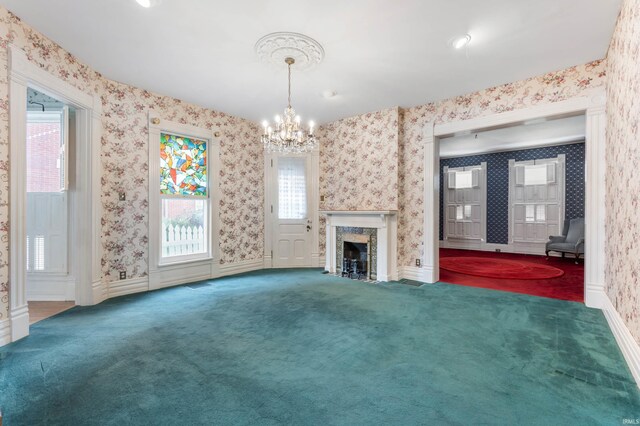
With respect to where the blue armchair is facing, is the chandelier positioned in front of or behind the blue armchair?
in front

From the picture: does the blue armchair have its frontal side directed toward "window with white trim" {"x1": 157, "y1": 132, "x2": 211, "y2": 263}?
yes

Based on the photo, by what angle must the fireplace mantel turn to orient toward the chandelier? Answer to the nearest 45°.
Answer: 0° — it already faces it

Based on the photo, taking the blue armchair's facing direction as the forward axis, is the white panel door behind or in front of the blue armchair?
in front

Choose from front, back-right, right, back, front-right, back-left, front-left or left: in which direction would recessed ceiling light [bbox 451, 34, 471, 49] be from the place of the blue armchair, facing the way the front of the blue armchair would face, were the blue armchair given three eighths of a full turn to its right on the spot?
back

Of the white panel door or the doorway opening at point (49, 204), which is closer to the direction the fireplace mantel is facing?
the doorway opening

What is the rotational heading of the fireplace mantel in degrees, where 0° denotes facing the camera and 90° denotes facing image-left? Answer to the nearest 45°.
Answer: approximately 45°

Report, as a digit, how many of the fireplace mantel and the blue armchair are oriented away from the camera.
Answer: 0

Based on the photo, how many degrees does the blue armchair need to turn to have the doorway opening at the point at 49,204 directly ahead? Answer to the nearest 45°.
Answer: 0° — it already faces it

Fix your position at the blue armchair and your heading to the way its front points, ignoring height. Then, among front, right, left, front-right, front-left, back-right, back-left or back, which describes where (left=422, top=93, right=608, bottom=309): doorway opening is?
front-left

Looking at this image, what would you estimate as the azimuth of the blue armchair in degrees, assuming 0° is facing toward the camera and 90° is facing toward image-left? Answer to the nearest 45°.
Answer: approximately 45°

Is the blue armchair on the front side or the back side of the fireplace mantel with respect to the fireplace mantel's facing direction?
on the back side
